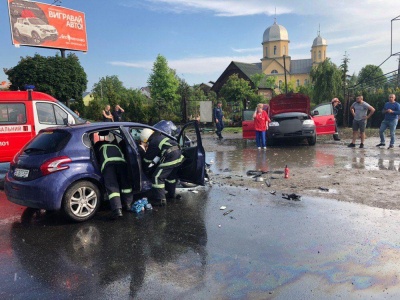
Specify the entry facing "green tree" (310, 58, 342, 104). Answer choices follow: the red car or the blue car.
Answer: the blue car

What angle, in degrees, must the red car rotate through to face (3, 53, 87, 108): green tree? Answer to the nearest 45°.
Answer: approximately 90° to its right

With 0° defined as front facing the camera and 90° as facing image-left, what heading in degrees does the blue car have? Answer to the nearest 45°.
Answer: approximately 225°

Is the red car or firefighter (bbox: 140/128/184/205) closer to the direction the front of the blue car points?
the red car

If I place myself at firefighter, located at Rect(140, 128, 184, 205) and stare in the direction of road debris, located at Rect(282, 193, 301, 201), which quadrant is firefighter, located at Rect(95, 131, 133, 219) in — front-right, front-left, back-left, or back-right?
back-right

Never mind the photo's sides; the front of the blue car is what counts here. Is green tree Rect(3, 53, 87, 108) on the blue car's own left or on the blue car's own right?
on the blue car's own left

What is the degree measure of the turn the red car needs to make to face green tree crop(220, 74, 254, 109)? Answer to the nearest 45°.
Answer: approximately 180°

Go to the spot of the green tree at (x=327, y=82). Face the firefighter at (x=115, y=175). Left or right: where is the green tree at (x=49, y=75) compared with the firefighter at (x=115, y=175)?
right

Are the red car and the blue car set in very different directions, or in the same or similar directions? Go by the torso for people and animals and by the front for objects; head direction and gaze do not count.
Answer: very different directions

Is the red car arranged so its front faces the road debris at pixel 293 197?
yes

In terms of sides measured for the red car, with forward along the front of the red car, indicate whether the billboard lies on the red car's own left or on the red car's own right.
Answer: on the red car's own right

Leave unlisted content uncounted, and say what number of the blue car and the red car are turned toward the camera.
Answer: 1

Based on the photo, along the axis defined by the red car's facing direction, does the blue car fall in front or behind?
in front

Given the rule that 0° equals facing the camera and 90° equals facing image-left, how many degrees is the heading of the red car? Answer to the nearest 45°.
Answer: approximately 0°

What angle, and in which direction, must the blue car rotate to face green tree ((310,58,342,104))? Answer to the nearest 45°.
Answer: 0° — it already faces it

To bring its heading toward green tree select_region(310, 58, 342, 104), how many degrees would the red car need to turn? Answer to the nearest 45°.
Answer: approximately 180°
